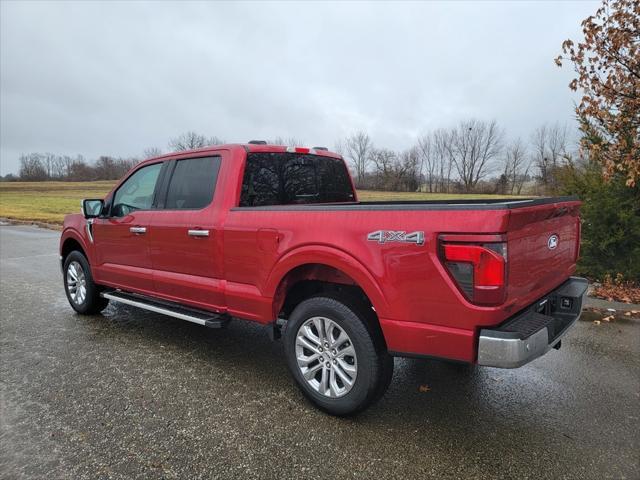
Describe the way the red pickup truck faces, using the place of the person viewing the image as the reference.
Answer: facing away from the viewer and to the left of the viewer
